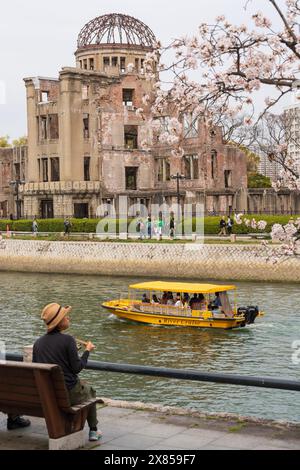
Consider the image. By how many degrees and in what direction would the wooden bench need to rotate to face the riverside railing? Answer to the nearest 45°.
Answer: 0° — it already faces it

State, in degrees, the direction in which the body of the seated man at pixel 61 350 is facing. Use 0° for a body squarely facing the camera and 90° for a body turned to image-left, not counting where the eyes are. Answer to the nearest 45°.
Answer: approximately 225°

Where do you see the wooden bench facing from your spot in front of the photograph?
facing away from the viewer and to the right of the viewer
